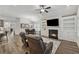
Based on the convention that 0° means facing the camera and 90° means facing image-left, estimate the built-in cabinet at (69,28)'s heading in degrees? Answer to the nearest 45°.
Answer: approximately 45°
